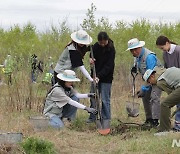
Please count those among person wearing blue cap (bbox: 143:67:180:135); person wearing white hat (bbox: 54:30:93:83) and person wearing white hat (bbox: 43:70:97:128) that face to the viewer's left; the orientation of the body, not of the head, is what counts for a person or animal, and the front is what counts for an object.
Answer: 1

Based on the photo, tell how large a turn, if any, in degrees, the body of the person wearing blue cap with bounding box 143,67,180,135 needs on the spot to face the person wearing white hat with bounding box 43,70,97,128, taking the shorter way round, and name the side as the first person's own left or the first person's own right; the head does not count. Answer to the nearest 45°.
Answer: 0° — they already face them

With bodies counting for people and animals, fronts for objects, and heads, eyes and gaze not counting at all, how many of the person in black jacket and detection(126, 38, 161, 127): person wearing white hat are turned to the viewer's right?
0

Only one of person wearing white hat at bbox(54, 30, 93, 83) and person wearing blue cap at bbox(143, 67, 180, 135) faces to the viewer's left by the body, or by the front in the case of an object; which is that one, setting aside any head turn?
the person wearing blue cap

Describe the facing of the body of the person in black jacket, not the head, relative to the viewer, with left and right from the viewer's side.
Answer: facing the viewer and to the left of the viewer

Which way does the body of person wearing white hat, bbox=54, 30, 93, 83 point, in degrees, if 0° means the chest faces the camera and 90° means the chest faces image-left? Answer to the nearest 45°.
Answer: approximately 315°

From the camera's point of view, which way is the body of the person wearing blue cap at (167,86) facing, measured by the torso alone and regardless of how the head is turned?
to the viewer's left

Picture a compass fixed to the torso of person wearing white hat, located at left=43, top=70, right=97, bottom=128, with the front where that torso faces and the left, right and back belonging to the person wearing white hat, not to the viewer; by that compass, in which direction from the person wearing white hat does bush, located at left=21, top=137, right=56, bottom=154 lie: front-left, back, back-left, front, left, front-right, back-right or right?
right

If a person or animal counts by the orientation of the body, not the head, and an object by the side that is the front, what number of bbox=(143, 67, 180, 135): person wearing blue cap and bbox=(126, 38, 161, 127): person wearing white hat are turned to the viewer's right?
0

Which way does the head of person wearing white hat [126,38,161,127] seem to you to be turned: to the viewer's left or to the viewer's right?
to the viewer's left

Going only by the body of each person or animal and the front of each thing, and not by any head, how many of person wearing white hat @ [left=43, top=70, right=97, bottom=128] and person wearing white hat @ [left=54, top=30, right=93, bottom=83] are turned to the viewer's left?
0

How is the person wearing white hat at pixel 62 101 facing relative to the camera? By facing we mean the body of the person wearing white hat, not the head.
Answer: to the viewer's right

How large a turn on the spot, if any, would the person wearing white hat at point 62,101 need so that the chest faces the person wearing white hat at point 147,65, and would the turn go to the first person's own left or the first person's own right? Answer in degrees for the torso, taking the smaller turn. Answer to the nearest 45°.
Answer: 0° — they already face them

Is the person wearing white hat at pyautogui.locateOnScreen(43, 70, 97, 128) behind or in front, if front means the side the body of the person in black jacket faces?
in front

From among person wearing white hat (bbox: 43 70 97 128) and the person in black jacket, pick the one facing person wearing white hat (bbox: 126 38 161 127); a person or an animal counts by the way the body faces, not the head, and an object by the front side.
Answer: person wearing white hat (bbox: 43 70 97 128)

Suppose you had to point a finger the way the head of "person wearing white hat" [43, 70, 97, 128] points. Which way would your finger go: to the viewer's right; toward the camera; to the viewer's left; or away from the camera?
to the viewer's right
